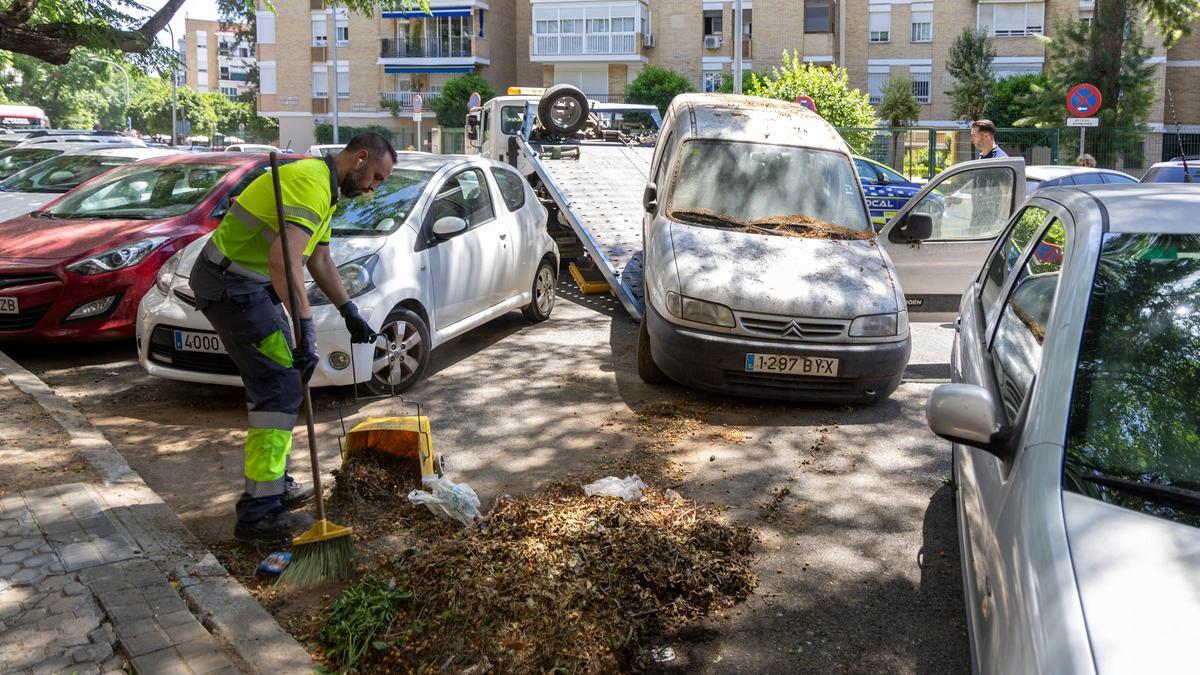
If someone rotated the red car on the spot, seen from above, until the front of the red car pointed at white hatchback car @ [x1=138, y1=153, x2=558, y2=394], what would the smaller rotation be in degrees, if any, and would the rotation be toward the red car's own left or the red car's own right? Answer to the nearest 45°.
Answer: approximately 90° to the red car's own left

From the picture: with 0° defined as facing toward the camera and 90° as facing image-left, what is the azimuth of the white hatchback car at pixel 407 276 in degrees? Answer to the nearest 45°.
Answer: approximately 45°

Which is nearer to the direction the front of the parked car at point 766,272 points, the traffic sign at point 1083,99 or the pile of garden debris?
the pile of garden debris

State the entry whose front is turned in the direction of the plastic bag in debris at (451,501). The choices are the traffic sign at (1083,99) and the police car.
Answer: the traffic sign

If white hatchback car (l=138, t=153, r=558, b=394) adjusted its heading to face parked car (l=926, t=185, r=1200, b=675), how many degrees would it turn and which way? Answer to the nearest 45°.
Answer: approximately 45° to its left

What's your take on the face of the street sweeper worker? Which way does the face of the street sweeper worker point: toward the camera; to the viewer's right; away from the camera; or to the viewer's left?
to the viewer's right

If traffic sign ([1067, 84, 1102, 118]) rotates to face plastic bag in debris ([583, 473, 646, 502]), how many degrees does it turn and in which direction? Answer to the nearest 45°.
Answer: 0° — it already faces it

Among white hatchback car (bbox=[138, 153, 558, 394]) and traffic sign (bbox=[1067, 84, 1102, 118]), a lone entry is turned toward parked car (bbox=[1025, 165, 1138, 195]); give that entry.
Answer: the traffic sign
